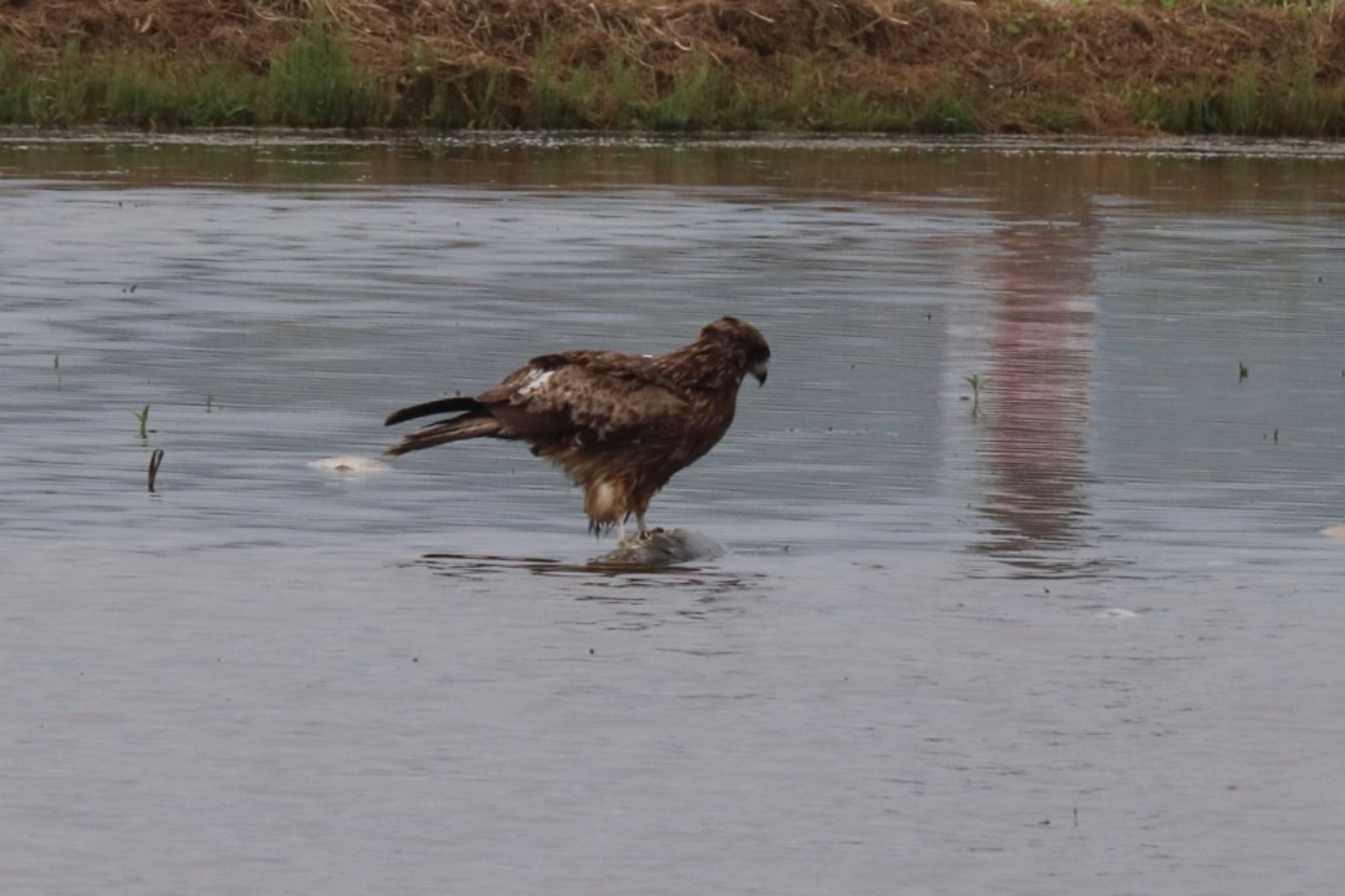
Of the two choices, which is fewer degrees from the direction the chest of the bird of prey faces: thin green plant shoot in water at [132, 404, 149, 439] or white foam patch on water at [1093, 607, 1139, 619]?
the white foam patch on water

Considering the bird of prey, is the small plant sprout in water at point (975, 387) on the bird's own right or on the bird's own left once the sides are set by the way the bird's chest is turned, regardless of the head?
on the bird's own left

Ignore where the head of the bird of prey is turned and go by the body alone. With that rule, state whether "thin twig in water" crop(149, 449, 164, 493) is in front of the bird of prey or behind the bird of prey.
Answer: behind

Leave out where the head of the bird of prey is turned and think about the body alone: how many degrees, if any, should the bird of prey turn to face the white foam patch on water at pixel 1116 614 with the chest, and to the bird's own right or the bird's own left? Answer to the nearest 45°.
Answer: approximately 45° to the bird's own right

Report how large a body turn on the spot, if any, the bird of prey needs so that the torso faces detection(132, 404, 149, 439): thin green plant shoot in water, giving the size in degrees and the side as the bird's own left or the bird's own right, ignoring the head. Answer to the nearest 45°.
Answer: approximately 135° to the bird's own left

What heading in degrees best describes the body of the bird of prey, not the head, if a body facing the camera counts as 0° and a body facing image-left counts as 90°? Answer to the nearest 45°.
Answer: approximately 270°
